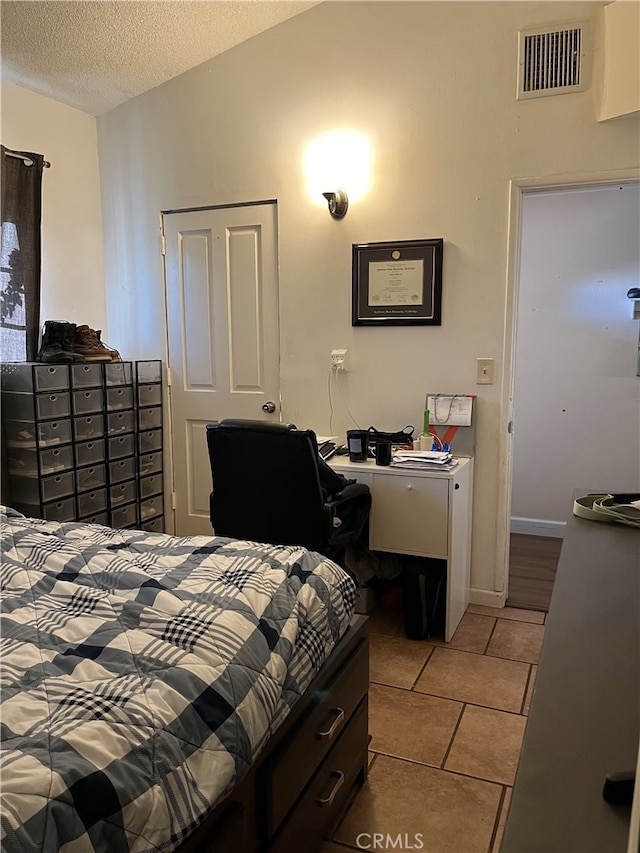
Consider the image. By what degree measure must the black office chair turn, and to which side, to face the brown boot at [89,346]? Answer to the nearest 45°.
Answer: approximately 90° to its left

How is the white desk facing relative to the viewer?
toward the camera

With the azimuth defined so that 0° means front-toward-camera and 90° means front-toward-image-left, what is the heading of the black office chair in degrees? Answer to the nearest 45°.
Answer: approximately 225°

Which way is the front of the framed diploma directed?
toward the camera

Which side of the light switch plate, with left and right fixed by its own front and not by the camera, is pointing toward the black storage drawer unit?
right

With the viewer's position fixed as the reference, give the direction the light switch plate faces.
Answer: facing the viewer

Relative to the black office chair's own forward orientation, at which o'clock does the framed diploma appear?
The framed diploma is roughly at 12 o'clock from the black office chair.
